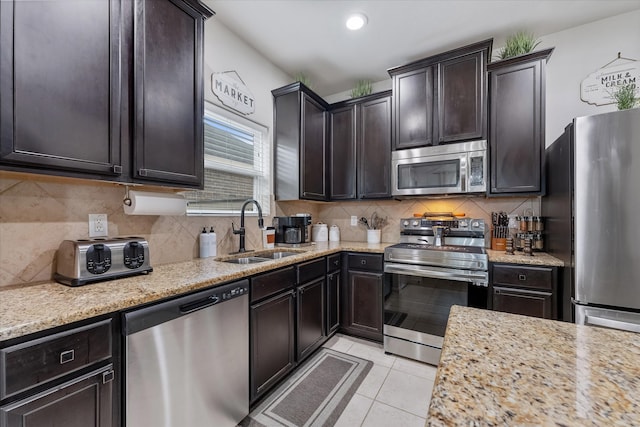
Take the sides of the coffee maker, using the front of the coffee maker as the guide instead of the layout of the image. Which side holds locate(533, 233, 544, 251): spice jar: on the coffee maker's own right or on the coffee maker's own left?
on the coffee maker's own left

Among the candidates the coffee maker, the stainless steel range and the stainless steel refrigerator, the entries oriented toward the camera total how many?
3

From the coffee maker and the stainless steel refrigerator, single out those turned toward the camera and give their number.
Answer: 2

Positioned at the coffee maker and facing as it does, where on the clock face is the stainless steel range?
The stainless steel range is roughly at 10 o'clock from the coffee maker.

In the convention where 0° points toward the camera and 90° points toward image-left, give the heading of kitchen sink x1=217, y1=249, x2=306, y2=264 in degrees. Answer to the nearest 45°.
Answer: approximately 315°

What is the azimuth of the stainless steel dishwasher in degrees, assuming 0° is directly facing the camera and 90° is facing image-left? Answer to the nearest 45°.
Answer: approximately 315°

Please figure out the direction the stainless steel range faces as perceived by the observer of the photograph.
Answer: facing the viewer

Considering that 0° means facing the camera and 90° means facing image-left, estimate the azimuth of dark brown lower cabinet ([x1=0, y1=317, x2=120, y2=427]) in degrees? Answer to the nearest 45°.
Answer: approximately 315°

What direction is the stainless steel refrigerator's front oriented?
toward the camera

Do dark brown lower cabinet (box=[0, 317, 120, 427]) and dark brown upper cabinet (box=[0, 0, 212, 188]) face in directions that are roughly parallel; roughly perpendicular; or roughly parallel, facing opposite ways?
roughly parallel

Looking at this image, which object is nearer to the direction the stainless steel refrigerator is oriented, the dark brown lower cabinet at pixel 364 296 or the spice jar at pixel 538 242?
the dark brown lower cabinet

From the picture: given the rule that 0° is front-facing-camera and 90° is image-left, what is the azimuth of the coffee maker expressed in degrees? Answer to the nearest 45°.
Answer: approximately 0°

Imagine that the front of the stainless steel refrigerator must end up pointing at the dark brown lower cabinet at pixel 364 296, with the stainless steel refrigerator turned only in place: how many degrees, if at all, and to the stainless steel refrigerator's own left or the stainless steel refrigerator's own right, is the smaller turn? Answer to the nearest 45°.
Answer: approximately 90° to the stainless steel refrigerator's own right
